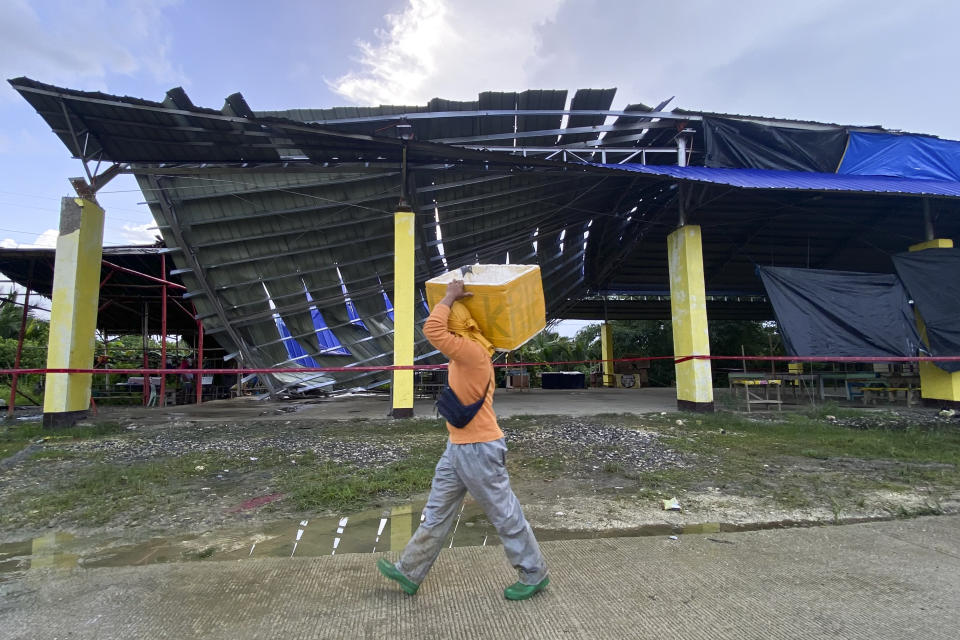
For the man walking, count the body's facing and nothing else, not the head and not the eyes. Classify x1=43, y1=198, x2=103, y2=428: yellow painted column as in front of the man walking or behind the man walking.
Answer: in front

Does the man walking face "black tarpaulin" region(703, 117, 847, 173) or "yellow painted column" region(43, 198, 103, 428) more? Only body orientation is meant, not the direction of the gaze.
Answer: the yellow painted column

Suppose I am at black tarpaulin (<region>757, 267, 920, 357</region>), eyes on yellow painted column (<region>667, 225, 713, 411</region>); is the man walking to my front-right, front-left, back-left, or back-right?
front-left

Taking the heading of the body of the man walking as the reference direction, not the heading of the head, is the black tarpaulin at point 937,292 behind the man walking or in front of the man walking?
behind

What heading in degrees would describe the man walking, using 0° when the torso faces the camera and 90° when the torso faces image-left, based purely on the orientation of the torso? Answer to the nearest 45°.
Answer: approximately 90°

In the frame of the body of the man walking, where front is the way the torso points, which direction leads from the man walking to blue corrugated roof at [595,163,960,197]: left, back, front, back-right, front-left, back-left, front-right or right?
back-right

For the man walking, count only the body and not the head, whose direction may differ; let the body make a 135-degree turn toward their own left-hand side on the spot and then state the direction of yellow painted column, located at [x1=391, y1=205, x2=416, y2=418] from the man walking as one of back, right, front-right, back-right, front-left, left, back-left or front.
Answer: back-left

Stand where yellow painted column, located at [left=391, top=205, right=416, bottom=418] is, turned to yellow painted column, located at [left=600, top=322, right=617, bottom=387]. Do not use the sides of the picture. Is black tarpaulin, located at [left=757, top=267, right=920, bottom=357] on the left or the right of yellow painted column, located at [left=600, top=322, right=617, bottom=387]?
right

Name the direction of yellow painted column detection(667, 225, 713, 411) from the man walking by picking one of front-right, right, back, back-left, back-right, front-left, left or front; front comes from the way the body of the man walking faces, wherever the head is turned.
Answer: back-right
